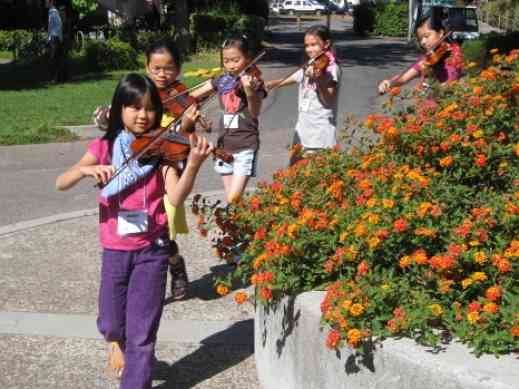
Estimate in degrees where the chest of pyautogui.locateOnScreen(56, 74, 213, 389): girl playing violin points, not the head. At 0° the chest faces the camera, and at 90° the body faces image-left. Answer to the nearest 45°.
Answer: approximately 0°

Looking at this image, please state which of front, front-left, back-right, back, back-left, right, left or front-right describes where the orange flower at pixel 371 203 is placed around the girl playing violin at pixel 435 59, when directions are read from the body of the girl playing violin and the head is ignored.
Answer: front-left

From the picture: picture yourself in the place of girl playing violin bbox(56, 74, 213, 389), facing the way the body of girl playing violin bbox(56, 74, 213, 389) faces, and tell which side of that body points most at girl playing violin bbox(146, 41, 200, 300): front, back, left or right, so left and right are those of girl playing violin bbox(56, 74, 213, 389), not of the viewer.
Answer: back

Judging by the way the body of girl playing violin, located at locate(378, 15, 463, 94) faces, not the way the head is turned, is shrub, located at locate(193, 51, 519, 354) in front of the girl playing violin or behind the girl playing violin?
in front

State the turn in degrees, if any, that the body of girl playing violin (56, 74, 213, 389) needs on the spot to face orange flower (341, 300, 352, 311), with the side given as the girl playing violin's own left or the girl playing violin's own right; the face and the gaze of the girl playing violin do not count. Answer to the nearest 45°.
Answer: approximately 45° to the girl playing violin's own left

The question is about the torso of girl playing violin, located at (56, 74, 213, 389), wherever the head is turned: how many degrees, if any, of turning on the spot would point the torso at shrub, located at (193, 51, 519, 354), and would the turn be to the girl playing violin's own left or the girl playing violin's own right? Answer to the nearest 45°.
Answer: approximately 90° to the girl playing violin's own left

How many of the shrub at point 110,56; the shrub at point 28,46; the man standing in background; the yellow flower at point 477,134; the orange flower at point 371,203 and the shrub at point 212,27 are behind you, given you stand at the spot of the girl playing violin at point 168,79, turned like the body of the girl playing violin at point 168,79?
4

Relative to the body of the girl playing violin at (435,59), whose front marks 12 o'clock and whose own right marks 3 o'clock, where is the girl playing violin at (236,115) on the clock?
the girl playing violin at (236,115) is roughly at 1 o'clock from the girl playing violin at (435,59).

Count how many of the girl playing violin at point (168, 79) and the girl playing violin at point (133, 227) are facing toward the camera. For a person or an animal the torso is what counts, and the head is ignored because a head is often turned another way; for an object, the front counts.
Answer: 2

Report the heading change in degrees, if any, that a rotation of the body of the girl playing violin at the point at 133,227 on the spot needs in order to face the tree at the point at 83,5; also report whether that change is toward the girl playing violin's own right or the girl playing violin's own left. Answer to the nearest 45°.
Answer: approximately 180°

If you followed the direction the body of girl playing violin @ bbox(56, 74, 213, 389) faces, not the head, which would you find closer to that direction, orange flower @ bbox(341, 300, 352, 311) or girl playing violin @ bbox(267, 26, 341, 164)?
the orange flower
